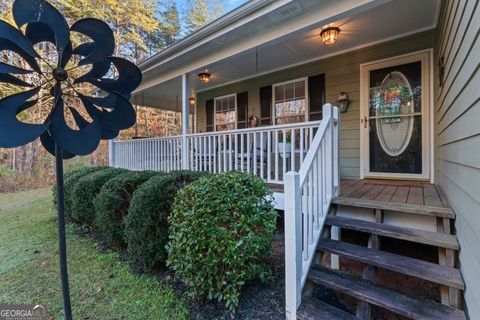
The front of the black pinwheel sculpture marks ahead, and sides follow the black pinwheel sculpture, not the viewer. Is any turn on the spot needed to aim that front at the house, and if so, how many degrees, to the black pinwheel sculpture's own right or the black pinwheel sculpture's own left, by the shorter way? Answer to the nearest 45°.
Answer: approximately 90° to the black pinwheel sculpture's own left

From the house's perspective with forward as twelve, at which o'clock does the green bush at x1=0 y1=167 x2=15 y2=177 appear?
The green bush is roughly at 2 o'clock from the house.

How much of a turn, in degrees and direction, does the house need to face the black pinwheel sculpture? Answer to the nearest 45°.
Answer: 0° — it already faces it

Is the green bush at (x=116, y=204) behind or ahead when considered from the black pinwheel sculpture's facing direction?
behind

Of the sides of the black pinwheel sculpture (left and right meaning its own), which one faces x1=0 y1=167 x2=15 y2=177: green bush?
back

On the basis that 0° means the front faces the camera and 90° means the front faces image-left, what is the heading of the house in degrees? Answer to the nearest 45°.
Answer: approximately 45°

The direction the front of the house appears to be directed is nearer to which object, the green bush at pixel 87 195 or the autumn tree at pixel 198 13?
the green bush

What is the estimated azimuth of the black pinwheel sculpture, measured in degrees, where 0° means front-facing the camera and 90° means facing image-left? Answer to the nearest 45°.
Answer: approximately 0°

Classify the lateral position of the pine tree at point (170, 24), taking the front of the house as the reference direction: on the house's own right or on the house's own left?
on the house's own right

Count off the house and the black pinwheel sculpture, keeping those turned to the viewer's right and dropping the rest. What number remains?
0

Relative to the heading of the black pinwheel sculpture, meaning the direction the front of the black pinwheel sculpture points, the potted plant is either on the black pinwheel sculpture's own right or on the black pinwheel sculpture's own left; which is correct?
on the black pinwheel sculpture's own left
